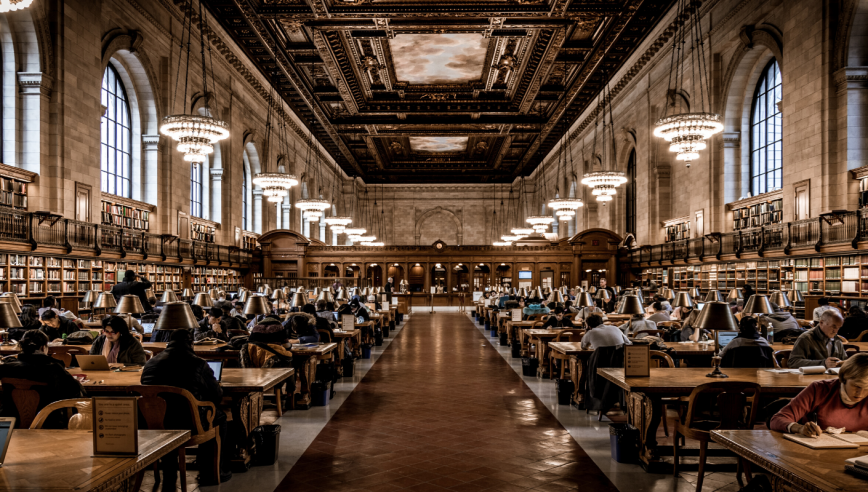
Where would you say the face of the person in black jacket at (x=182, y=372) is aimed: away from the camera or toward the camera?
away from the camera

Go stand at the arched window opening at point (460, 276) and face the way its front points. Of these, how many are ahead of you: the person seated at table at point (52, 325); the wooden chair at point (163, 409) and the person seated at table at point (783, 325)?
3

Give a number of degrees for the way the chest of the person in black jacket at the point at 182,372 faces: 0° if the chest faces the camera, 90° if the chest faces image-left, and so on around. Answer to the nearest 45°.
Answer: approximately 180°

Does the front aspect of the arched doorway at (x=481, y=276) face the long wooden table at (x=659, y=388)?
yes

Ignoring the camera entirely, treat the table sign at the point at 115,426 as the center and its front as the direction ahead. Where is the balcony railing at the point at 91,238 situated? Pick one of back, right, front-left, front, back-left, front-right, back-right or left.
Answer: back

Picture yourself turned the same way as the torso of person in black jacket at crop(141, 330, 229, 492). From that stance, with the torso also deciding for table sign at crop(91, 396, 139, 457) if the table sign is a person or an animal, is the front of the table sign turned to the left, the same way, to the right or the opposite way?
the opposite way

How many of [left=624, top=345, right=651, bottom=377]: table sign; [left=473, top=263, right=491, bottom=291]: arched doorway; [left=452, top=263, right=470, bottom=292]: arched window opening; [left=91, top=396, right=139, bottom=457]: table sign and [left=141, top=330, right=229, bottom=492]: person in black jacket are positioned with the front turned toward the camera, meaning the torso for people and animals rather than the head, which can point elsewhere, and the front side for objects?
4

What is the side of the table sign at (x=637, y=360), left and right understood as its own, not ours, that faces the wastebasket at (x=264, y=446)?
right

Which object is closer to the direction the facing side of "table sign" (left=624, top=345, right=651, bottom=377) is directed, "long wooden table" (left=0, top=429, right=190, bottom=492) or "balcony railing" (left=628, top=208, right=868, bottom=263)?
the long wooden table

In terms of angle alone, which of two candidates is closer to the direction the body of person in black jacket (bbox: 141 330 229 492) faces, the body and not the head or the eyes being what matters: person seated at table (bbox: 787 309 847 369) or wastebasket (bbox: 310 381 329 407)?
the wastebasket

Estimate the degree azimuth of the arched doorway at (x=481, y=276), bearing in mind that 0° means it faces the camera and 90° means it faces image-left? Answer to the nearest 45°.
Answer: approximately 0°

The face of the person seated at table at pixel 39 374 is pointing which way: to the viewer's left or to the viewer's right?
to the viewer's right
